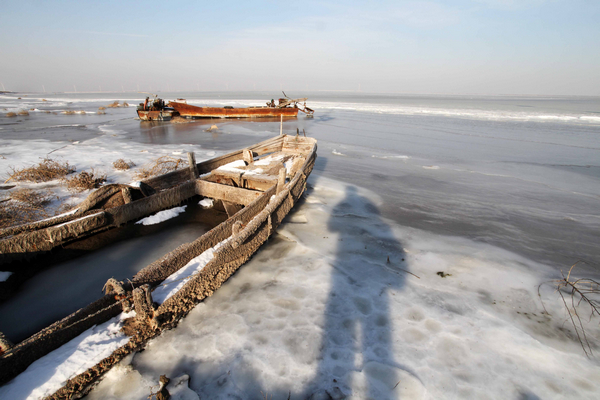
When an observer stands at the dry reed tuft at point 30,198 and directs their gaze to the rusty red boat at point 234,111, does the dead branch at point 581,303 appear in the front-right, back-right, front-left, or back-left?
back-right

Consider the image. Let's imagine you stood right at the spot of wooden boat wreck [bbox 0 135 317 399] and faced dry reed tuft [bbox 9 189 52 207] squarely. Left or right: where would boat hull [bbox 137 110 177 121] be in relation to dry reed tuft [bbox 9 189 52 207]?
right

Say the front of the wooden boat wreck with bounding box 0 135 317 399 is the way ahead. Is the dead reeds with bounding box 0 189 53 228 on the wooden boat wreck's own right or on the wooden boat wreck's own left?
on the wooden boat wreck's own left

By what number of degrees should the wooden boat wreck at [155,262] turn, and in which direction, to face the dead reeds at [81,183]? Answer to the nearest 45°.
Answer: approximately 45° to its left

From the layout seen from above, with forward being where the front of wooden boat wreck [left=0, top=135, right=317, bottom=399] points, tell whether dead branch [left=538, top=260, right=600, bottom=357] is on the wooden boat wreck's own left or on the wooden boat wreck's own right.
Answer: on the wooden boat wreck's own right

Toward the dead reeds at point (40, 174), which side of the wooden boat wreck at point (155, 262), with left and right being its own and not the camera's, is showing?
left

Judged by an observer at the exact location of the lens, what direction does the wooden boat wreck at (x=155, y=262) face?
facing away from the viewer and to the right of the viewer

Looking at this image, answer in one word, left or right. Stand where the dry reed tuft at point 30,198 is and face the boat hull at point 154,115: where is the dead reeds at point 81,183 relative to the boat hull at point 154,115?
right
